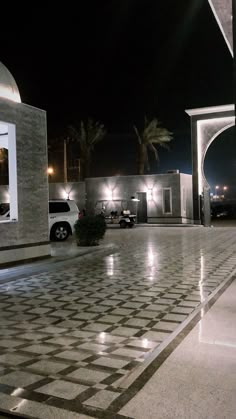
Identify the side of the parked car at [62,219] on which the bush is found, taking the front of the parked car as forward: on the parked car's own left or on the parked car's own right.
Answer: on the parked car's own left

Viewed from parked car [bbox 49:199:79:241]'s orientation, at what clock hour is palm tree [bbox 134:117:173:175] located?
The palm tree is roughly at 4 o'clock from the parked car.

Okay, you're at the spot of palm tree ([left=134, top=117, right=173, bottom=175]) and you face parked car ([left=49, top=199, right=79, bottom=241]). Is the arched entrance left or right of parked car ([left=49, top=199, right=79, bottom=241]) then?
left

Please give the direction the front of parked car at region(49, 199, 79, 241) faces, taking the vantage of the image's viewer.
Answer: facing to the left of the viewer

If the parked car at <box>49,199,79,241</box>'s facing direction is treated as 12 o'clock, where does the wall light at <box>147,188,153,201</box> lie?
The wall light is roughly at 4 o'clock from the parked car.

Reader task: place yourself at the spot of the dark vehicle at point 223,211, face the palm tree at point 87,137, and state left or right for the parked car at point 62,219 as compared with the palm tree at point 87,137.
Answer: left

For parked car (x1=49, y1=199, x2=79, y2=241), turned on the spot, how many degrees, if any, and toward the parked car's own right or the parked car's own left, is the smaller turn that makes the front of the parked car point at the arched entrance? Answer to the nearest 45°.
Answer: approximately 135° to the parked car's own right
